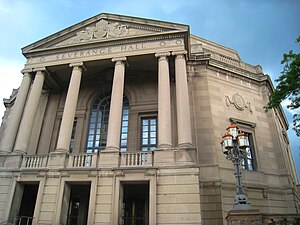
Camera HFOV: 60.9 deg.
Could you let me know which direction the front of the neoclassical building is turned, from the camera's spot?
facing the viewer and to the left of the viewer
